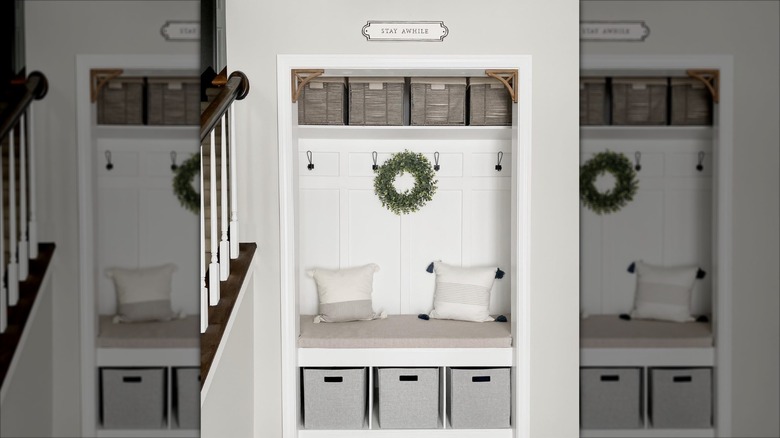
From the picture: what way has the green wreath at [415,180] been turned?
toward the camera

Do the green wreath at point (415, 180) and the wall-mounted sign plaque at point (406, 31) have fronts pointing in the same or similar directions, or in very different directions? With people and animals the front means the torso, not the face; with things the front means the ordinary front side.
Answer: same or similar directions
